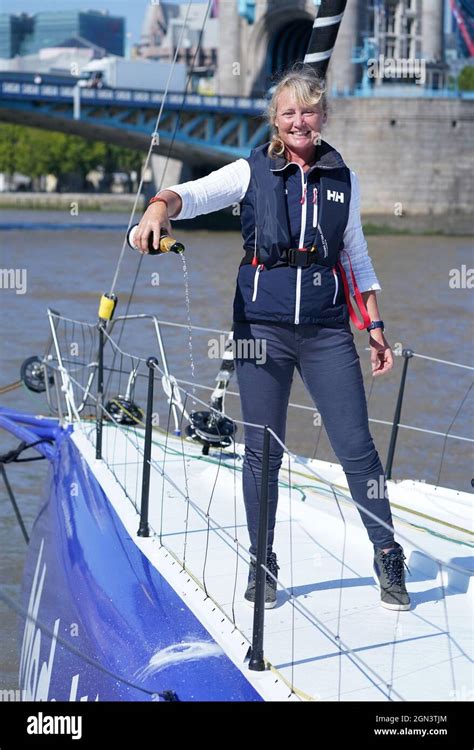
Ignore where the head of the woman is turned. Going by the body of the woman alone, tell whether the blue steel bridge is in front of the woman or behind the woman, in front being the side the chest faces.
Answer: behind

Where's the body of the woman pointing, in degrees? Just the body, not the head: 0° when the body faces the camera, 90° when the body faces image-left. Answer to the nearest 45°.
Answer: approximately 0°
